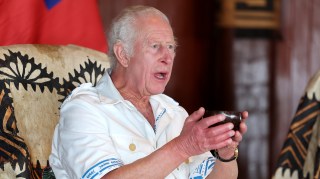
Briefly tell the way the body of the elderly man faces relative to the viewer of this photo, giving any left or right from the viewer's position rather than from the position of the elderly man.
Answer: facing the viewer and to the right of the viewer

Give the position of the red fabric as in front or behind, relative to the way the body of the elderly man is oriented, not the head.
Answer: behind
